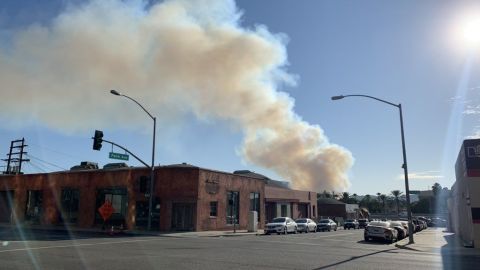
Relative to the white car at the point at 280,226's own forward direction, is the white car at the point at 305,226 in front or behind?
behind

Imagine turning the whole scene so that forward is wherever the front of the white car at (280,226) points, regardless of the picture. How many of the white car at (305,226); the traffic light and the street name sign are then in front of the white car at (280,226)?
2

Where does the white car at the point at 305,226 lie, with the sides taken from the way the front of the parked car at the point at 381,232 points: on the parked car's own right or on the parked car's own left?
on the parked car's own left

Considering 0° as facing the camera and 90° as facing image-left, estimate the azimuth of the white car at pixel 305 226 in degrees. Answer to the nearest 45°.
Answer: approximately 45°

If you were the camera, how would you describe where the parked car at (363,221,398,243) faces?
facing away from the viewer and to the right of the viewer

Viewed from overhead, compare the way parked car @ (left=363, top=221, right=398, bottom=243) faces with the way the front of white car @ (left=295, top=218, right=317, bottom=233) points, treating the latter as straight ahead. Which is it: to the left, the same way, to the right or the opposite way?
the opposite way

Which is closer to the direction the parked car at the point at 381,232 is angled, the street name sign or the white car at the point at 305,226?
the white car

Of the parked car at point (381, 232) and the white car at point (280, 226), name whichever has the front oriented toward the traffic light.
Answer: the white car

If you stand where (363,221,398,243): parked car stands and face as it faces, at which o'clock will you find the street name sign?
The street name sign is roughly at 7 o'clock from the parked car.

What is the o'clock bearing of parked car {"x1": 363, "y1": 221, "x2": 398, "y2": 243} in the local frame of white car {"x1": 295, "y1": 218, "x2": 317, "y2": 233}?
The parked car is roughly at 10 o'clock from the white car.

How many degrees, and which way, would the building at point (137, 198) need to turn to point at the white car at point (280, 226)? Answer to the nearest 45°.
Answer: approximately 135° to its left

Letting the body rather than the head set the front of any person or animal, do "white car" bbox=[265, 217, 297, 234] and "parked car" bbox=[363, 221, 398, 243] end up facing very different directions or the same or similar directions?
very different directions

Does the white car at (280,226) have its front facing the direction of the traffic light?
yes
